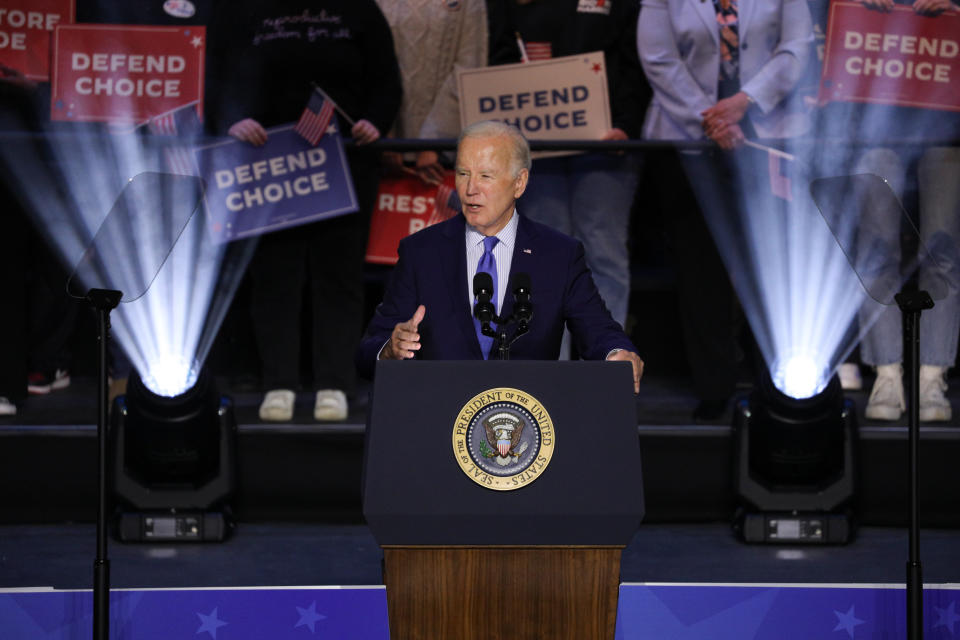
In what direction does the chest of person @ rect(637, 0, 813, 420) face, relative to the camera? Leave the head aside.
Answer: toward the camera

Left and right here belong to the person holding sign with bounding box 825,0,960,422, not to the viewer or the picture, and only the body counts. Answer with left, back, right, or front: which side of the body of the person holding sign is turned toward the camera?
front

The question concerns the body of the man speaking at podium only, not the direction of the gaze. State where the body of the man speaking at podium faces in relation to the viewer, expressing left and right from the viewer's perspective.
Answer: facing the viewer

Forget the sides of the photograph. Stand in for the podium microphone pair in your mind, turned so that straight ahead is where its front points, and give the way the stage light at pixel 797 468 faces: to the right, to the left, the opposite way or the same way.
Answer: the opposite way

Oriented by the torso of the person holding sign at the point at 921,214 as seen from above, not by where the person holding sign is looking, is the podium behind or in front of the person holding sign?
in front

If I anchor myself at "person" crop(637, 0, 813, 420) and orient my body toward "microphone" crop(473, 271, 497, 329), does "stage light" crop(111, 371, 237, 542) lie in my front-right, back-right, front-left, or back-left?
front-right

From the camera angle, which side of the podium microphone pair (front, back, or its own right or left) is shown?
back

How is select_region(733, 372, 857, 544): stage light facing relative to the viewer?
toward the camera

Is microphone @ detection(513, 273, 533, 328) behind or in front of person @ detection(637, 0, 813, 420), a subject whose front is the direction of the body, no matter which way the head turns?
in front

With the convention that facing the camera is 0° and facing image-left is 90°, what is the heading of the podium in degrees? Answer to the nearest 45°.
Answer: approximately 0°

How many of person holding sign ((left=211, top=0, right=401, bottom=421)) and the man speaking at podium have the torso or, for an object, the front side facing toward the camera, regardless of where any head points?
2
